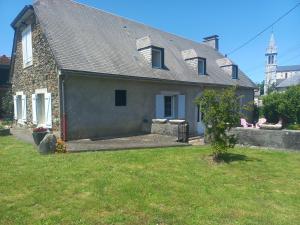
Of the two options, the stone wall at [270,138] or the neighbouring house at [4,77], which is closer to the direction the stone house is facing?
the stone wall

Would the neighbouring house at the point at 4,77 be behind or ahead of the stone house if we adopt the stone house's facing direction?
behind

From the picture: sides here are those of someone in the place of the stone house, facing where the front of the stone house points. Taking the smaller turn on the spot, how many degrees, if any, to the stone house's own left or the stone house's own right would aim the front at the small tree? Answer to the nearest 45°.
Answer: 0° — it already faces it

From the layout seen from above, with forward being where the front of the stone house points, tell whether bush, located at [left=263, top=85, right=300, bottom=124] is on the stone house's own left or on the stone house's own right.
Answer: on the stone house's own left

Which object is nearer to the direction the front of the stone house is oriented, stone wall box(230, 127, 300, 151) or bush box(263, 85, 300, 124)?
the stone wall

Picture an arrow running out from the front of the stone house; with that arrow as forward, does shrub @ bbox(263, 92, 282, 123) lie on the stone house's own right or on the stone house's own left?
on the stone house's own left

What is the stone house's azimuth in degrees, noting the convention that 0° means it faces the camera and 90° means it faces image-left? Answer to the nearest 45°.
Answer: approximately 315°
